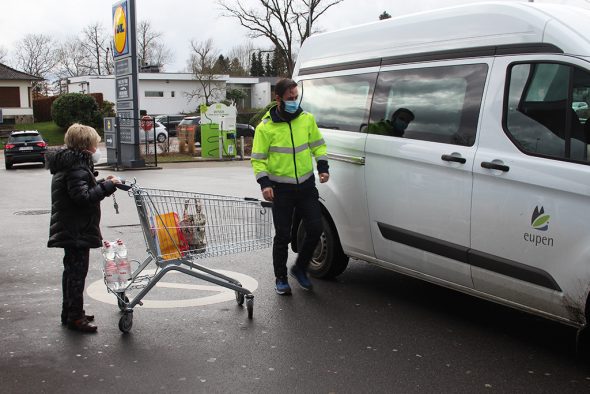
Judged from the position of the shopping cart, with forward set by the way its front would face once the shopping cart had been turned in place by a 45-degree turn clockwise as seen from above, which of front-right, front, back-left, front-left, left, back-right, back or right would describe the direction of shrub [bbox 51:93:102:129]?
back-left

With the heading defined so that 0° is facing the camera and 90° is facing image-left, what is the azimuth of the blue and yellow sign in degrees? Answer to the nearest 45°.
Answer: approximately 45°

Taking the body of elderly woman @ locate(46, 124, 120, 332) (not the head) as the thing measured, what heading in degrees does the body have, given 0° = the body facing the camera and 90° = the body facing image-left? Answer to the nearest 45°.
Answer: approximately 270°

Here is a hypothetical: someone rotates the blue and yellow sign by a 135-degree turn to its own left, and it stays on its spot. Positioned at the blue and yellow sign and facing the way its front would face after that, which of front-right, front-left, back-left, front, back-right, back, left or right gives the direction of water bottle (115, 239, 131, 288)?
right

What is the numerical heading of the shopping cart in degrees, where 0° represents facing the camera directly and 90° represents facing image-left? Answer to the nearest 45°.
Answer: approximately 270°

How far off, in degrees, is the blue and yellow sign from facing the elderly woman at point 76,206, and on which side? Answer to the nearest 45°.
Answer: approximately 45° to its left

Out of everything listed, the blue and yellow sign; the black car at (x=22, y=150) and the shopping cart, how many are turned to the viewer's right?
1
